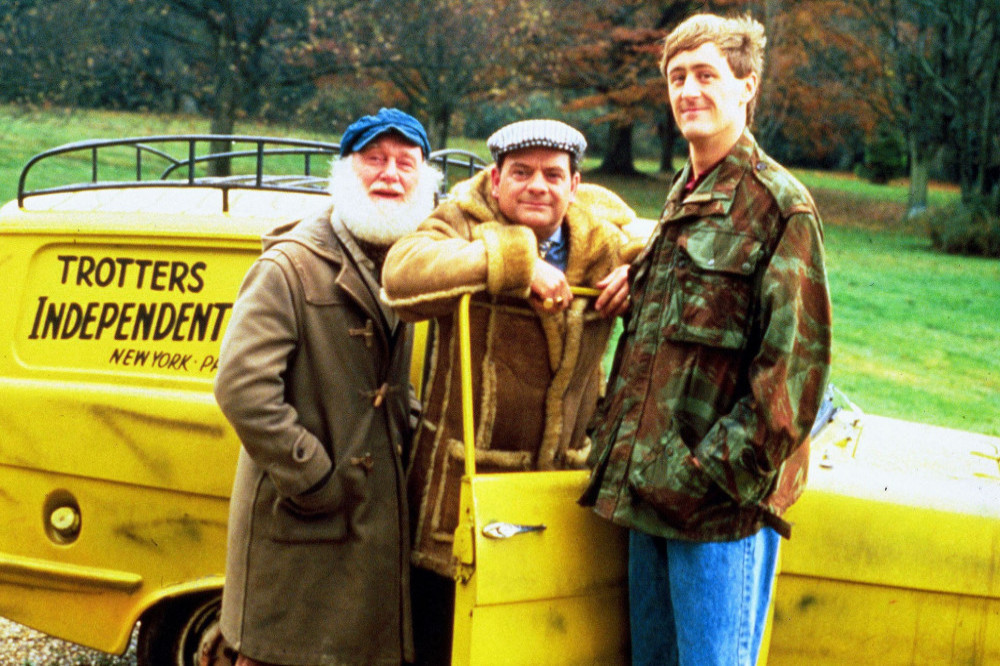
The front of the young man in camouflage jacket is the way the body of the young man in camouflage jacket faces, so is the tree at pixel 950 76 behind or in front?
behind

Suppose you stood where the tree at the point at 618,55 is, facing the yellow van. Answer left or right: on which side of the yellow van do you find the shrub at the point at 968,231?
left

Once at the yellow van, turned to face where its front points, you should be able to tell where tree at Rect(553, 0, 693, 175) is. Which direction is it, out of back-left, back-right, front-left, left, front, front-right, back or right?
back-left

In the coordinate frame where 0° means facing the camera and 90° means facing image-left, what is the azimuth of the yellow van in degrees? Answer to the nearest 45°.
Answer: approximately 315°

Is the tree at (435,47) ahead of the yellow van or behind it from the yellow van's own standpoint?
behind

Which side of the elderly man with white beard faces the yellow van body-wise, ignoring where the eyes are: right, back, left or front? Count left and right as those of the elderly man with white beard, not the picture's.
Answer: back

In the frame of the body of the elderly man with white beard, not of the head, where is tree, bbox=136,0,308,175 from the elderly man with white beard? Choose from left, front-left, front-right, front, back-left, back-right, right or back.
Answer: back-left

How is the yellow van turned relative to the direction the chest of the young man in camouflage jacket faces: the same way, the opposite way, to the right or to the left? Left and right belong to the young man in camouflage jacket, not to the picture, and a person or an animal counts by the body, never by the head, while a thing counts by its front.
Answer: to the left

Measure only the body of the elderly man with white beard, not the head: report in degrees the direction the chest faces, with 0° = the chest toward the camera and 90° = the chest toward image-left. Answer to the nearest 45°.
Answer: approximately 315°

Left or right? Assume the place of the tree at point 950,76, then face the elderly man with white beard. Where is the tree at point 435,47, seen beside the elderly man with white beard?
right
